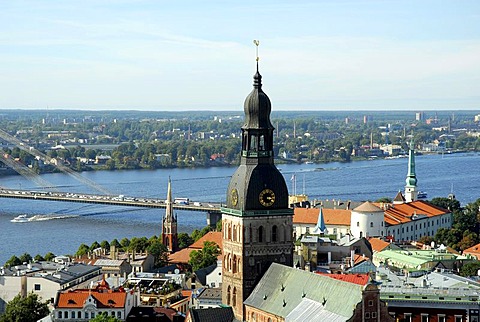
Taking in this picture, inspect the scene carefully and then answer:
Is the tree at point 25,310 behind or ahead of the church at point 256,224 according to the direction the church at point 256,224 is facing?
ahead

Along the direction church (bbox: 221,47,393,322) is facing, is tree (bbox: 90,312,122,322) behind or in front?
in front

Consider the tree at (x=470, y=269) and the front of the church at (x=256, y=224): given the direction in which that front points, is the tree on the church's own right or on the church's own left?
on the church's own right

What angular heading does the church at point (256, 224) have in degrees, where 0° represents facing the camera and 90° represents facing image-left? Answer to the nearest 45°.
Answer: approximately 135°
